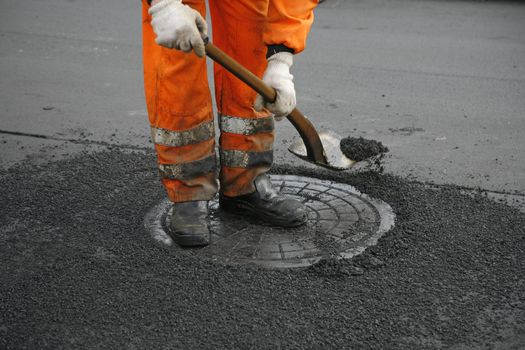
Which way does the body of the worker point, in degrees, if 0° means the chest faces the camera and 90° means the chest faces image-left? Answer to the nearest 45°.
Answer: approximately 315°
